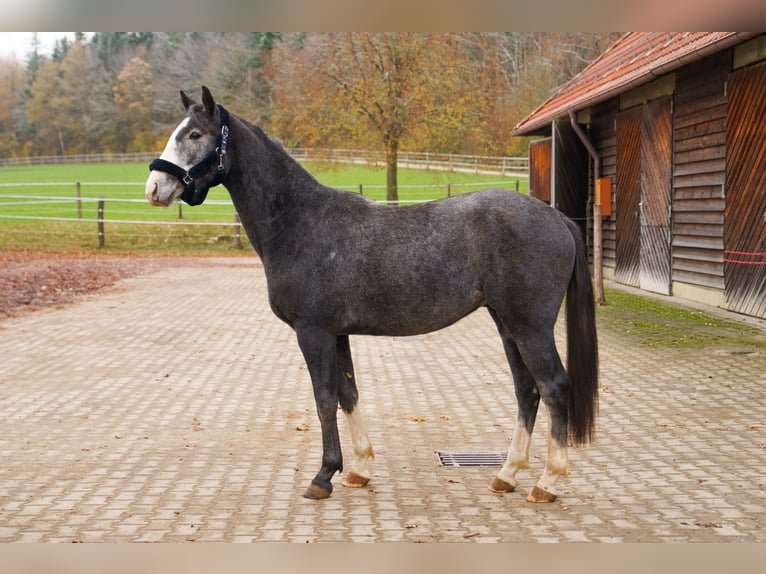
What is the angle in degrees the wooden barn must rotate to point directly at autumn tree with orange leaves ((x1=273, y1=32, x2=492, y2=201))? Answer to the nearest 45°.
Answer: approximately 90° to its right

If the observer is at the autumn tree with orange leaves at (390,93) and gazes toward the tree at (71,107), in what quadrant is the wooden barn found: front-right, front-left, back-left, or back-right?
back-left

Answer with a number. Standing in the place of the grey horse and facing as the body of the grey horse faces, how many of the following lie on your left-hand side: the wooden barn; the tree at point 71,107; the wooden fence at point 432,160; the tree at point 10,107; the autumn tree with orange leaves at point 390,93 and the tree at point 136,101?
0

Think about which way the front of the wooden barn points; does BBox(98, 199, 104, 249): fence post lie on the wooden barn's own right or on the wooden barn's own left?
on the wooden barn's own right

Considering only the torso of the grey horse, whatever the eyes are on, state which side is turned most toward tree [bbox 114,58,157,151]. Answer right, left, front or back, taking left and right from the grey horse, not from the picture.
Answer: right

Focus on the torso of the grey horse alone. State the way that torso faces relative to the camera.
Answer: to the viewer's left

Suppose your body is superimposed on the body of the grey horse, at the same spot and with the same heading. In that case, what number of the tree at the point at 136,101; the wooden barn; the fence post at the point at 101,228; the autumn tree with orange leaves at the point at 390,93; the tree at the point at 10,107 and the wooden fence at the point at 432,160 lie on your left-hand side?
0

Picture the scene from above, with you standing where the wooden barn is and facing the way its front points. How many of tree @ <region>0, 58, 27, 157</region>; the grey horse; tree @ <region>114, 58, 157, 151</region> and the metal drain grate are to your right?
2

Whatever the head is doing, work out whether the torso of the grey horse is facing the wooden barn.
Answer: no

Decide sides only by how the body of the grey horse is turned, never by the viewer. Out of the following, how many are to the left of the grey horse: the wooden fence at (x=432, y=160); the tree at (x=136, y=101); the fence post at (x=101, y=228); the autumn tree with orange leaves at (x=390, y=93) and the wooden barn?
0

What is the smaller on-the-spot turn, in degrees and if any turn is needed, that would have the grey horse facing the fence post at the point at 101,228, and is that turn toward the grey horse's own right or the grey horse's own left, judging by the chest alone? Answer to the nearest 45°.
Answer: approximately 90° to the grey horse's own right

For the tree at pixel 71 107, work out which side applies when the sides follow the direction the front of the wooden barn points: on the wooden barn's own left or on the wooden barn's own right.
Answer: on the wooden barn's own right

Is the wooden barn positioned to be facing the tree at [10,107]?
no

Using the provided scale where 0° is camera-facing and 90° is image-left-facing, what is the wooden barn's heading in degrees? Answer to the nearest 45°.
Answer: approximately 45°

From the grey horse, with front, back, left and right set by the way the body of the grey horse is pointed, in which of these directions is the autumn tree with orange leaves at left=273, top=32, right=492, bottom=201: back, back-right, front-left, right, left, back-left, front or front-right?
right

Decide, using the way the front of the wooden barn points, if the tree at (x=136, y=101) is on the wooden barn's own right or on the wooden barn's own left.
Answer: on the wooden barn's own right

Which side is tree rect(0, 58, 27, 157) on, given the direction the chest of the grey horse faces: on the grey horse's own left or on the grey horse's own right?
on the grey horse's own right

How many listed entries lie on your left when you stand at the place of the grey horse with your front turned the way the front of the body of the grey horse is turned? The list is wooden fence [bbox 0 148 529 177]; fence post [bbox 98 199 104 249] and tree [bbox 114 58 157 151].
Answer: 0
